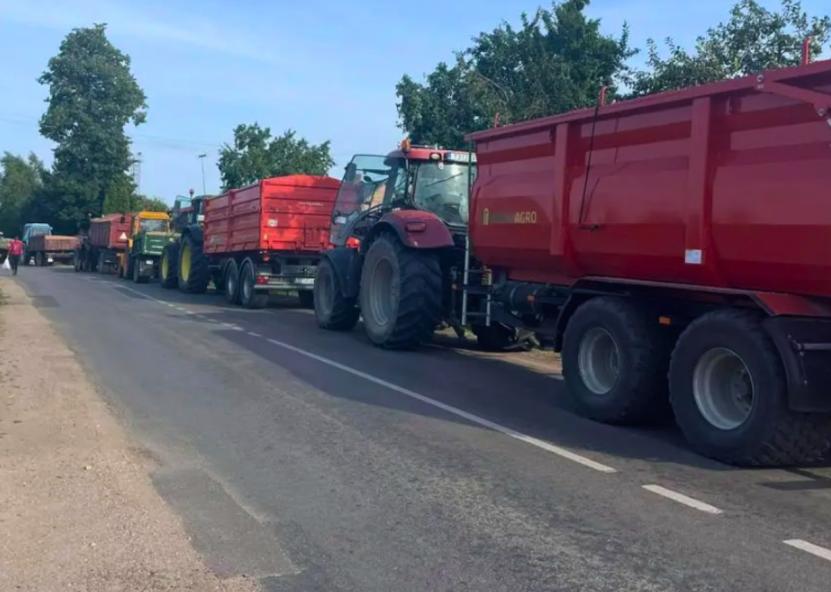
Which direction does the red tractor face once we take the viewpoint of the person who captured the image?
facing away from the viewer and to the left of the viewer

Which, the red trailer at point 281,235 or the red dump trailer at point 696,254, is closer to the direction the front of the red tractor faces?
the red trailer

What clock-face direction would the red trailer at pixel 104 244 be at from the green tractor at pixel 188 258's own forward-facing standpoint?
The red trailer is roughly at 1 o'clock from the green tractor.

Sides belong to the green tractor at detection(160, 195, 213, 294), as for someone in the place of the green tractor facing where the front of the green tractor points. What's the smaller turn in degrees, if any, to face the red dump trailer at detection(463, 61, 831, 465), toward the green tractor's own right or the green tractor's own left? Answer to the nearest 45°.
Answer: approximately 135° to the green tractor's own left

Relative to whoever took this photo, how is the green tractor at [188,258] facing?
facing away from the viewer and to the left of the viewer

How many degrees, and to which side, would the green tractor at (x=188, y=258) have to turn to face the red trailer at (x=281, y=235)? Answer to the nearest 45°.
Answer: approximately 135° to its left

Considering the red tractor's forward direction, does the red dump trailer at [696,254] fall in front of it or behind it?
behind

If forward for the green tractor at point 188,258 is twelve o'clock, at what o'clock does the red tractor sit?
The red tractor is roughly at 7 o'clock from the green tractor.

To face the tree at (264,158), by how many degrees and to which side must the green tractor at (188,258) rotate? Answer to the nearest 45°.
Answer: approximately 45° to its right

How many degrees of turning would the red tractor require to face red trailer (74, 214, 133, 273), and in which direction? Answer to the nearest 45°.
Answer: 0° — it already faces it

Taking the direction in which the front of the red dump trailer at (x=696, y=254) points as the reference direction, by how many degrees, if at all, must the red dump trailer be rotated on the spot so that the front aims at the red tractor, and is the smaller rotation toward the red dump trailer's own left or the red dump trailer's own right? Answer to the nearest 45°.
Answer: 0° — it already faces it
